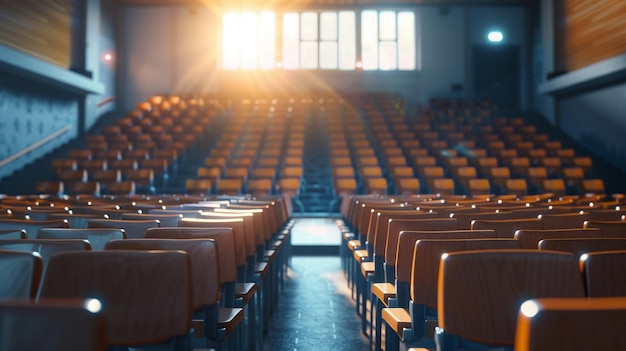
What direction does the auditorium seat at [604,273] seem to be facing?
away from the camera

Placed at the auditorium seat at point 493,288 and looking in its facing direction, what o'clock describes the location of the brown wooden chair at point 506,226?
The brown wooden chair is roughly at 12 o'clock from the auditorium seat.

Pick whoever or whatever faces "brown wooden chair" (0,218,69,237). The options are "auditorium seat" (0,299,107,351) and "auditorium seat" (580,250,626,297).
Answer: "auditorium seat" (0,299,107,351)

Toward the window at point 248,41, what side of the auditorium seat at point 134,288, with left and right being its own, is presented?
front

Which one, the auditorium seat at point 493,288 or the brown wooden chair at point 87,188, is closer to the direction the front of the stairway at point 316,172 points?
the auditorium seat

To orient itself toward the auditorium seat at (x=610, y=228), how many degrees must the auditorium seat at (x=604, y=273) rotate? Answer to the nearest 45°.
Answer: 0° — it already faces it

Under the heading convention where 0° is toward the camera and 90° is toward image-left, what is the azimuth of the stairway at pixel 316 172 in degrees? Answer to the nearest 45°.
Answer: approximately 0°

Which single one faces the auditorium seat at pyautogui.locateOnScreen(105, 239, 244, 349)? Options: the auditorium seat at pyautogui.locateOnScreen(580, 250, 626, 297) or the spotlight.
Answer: the spotlight

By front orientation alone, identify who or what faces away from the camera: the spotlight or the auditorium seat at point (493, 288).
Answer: the auditorium seat

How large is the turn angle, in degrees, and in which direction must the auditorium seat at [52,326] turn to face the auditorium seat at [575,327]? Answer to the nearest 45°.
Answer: approximately 135° to its right

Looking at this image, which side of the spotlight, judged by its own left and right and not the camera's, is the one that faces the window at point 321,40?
right
